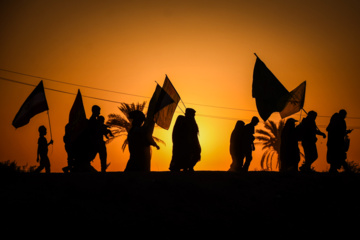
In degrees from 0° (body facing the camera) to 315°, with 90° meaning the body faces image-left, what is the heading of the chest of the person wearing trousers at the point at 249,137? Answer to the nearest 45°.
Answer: approximately 270°

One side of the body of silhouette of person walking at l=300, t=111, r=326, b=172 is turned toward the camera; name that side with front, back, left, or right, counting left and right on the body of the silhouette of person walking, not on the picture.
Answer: right

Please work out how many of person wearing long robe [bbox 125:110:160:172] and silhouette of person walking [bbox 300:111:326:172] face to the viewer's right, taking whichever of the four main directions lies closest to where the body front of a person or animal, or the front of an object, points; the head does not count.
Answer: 2

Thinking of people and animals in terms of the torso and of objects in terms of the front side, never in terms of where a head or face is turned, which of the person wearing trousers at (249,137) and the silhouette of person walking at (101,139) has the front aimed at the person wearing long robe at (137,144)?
the silhouette of person walking

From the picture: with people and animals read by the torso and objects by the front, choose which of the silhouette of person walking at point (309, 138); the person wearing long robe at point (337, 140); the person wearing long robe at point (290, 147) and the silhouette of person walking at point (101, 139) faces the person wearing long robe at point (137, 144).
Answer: the silhouette of person walking at point (101, 139)

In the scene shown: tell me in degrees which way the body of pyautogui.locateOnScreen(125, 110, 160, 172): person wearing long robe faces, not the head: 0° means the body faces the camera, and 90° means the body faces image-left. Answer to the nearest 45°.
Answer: approximately 270°

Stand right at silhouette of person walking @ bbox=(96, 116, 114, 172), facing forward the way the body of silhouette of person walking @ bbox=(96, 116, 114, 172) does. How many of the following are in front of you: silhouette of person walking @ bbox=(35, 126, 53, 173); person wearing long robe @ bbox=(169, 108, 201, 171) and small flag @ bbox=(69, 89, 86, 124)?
1

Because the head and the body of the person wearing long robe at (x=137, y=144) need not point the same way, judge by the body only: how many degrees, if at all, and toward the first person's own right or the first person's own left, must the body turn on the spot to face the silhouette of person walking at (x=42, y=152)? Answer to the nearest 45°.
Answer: approximately 135° to the first person's own left

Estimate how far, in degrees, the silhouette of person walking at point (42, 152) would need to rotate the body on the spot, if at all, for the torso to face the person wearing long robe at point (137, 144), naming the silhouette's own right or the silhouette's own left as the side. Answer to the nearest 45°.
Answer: approximately 45° to the silhouette's own right

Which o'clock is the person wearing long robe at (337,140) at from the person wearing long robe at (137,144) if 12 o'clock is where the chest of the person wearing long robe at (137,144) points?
the person wearing long robe at (337,140) is roughly at 12 o'clock from the person wearing long robe at (137,144).

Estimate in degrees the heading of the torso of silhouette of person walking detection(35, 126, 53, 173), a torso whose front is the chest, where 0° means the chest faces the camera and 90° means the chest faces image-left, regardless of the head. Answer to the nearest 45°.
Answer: approximately 270°

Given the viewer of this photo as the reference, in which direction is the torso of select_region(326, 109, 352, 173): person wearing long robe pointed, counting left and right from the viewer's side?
facing to the right of the viewer

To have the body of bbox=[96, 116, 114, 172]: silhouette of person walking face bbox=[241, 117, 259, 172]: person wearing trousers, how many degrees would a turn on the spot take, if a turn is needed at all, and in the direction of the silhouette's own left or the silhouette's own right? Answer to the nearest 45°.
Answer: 0° — they already face them

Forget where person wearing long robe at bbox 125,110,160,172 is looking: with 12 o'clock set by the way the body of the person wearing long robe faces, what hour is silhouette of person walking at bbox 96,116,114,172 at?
The silhouette of person walking is roughly at 6 o'clock from the person wearing long robe.
